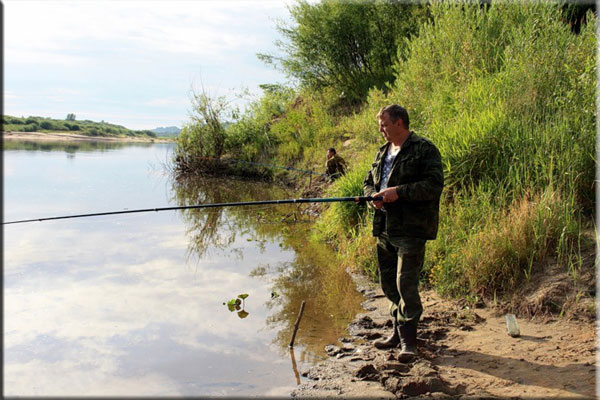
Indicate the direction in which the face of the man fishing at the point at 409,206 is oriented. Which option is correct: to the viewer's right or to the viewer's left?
to the viewer's left

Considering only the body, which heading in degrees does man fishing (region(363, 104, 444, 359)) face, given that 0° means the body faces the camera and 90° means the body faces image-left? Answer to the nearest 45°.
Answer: approximately 45°

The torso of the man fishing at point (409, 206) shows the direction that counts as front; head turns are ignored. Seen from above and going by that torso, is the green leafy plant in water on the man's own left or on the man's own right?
on the man's own right
